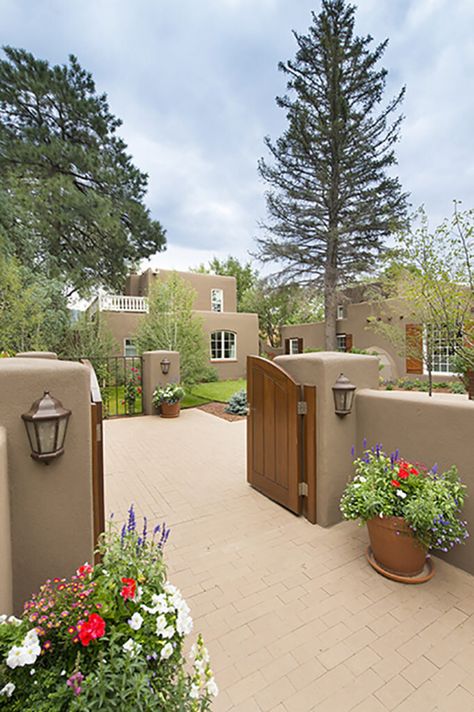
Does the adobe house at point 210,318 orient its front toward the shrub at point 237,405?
yes

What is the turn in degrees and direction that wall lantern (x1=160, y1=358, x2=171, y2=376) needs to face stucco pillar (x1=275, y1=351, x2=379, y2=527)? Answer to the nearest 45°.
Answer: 0° — it already faces it

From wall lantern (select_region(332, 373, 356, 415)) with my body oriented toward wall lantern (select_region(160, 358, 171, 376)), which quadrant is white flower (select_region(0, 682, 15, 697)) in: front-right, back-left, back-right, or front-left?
back-left

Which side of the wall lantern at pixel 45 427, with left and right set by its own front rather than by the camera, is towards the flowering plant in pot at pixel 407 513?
left

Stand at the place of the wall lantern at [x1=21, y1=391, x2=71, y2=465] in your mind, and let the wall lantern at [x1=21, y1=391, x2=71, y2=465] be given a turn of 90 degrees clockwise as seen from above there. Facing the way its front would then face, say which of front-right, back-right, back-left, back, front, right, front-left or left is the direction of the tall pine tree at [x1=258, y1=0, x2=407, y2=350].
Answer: back-right

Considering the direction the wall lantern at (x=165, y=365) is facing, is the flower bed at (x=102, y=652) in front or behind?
in front

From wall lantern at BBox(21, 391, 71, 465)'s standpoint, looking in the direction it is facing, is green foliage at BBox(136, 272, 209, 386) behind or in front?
behind

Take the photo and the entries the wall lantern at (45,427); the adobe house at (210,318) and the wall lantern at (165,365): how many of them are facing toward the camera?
3

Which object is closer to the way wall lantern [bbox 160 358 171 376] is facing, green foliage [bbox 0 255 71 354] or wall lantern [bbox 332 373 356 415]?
the wall lantern

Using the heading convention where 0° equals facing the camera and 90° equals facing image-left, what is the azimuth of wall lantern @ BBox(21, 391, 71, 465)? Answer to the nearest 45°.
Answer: approximately 0°

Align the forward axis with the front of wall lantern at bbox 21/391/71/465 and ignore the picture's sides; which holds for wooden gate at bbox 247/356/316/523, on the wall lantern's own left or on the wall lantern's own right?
on the wall lantern's own left
